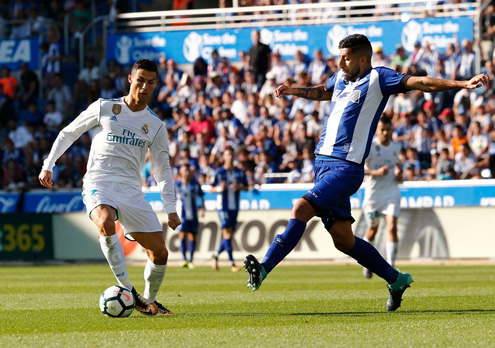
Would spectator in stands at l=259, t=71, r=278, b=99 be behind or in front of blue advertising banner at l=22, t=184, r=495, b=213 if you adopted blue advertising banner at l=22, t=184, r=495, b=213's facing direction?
behind

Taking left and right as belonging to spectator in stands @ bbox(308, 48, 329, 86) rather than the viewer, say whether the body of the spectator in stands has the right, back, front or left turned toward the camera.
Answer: front

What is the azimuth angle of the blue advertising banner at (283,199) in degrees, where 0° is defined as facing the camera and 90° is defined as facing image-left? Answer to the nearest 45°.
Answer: approximately 0°

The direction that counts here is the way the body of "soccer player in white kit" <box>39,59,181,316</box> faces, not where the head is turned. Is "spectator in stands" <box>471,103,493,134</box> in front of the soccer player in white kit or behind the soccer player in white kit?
behind

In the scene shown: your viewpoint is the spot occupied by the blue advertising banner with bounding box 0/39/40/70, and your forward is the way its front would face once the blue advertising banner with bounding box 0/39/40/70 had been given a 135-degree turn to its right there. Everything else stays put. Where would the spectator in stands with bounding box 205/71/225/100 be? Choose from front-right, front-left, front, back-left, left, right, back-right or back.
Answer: back

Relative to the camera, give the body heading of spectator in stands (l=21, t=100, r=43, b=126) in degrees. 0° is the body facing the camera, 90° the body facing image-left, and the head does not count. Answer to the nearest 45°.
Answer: approximately 0°

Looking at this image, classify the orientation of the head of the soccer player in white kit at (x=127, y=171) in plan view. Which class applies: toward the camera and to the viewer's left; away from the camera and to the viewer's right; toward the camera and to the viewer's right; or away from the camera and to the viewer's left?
toward the camera and to the viewer's right

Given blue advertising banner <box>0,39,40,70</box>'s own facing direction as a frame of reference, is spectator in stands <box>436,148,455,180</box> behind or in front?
in front

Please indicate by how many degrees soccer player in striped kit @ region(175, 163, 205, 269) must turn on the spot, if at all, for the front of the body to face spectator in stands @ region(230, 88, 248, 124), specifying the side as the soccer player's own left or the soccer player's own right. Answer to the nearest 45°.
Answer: approximately 180°

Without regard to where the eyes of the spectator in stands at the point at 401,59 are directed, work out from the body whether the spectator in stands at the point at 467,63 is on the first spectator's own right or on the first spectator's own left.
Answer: on the first spectator's own left

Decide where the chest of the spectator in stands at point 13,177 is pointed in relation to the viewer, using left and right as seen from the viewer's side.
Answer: facing the viewer

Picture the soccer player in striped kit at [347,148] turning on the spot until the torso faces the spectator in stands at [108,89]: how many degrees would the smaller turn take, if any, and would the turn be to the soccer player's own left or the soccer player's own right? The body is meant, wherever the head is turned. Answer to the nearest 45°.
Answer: approximately 90° to the soccer player's own right

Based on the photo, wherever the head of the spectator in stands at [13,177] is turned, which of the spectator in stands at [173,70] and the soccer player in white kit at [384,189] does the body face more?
the soccer player in white kit
